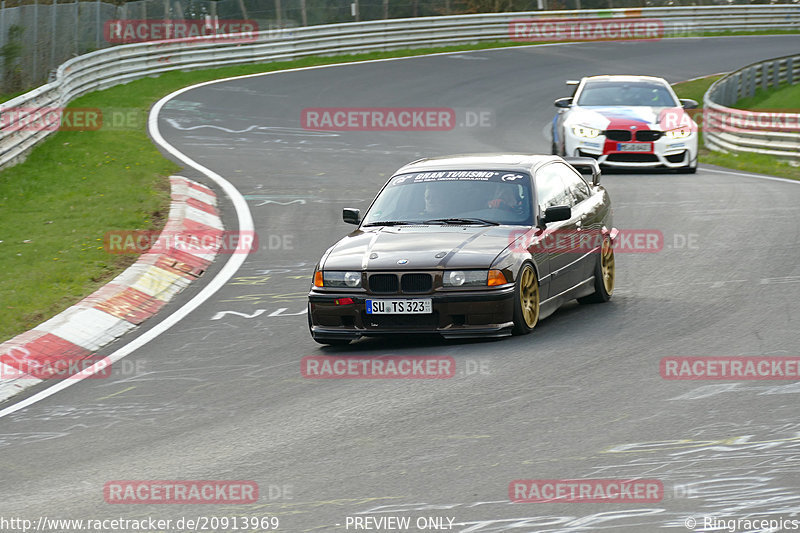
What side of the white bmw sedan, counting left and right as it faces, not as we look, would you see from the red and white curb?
front

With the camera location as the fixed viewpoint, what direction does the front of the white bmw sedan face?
facing the viewer

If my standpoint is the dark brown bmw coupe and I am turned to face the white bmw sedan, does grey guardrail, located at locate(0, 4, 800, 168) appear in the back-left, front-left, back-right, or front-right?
front-left

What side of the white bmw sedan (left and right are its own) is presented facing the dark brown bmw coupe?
front

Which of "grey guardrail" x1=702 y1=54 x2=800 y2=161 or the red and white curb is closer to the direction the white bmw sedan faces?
the red and white curb

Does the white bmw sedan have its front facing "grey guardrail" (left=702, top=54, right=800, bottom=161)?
no

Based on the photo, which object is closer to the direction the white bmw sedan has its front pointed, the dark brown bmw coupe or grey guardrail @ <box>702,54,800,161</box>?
the dark brown bmw coupe
